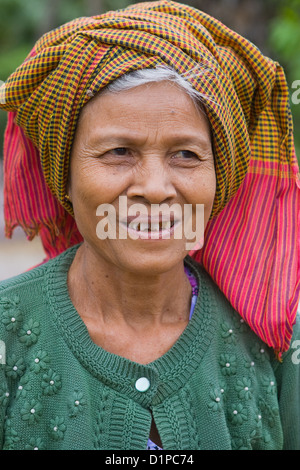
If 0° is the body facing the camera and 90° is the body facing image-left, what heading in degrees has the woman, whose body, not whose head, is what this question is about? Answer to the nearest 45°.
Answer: approximately 0°
